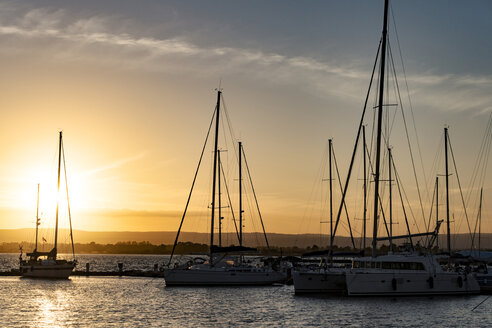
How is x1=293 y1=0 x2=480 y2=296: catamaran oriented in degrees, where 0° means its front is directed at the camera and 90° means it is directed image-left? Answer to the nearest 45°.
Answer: approximately 45°
